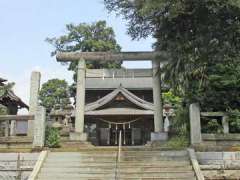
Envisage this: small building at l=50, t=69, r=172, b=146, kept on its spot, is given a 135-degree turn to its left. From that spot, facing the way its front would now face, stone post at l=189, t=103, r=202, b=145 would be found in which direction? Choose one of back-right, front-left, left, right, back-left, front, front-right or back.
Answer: back-right

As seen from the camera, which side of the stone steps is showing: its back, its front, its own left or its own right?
front

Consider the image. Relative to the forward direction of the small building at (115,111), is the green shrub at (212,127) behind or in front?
in front

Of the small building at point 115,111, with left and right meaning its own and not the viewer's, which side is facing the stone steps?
front

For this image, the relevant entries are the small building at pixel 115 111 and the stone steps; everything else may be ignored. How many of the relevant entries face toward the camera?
2

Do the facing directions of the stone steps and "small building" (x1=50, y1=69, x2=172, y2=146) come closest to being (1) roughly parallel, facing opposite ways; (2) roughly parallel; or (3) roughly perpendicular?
roughly parallel

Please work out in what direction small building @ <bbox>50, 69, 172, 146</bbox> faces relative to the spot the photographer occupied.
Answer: facing the viewer

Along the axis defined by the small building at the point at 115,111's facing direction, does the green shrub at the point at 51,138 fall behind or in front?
in front

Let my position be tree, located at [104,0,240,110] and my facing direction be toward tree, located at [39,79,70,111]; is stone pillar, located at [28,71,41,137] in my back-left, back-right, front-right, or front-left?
front-left

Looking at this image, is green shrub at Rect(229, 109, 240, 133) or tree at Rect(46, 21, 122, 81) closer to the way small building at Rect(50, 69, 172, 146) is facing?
the green shrub

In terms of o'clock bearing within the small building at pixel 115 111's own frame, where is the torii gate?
The torii gate is roughly at 12 o'clock from the small building.

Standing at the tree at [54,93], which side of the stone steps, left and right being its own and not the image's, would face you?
back

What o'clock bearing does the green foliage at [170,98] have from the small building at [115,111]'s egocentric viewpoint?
The green foliage is roughly at 8 o'clock from the small building.

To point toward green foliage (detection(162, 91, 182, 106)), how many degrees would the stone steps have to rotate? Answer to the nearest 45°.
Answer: approximately 180°
